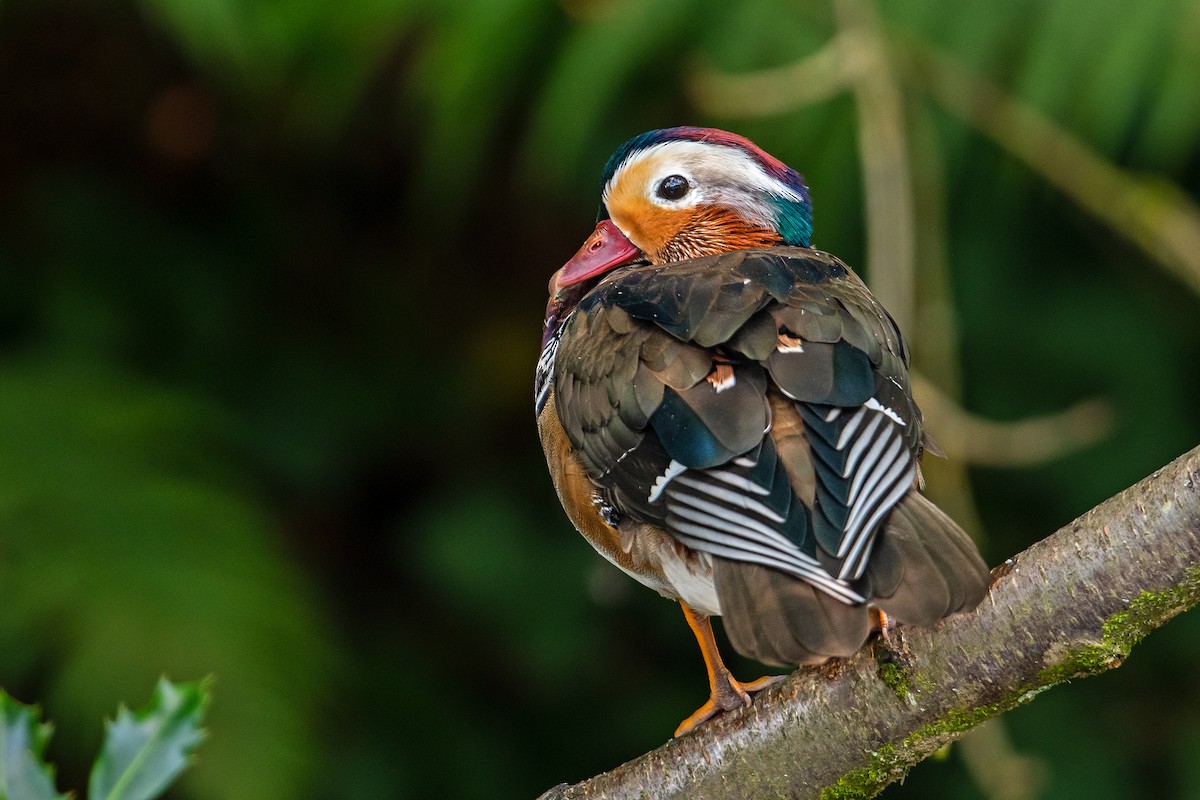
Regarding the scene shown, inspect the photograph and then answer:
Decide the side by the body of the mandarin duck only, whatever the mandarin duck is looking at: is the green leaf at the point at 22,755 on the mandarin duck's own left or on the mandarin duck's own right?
on the mandarin duck's own left

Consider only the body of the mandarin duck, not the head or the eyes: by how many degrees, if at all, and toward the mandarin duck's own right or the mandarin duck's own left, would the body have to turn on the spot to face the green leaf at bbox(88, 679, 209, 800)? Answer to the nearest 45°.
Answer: approximately 90° to the mandarin duck's own left

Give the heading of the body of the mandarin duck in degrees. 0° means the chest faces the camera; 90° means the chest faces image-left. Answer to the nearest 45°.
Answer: approximately 135°
